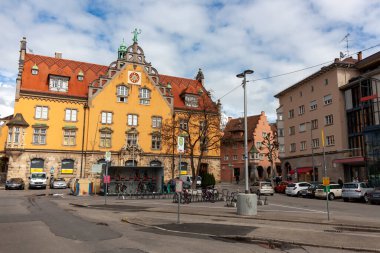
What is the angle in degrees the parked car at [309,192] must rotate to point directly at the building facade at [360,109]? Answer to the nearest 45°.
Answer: approximately 180°

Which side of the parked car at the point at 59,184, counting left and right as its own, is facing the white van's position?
right

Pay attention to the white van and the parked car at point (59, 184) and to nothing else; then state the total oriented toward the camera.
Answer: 2

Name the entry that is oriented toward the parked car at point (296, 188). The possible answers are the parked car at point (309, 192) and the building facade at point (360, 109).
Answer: the building facade

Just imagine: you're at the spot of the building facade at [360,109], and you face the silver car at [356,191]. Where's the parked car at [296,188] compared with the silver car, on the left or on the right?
right

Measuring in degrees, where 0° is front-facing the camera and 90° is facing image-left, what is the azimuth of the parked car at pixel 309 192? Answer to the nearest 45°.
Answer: approximately 45°

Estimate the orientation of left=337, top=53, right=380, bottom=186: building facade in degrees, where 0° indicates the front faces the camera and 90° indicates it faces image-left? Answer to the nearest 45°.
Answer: approximately 45°

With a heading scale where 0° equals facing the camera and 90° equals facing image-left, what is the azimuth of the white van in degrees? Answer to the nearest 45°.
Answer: approximately 0°

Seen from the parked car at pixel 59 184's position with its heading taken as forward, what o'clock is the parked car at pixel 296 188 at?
the parked car at pixel 296 188 is roughly at 10 o'clock from the parked car at pixel 59 184.

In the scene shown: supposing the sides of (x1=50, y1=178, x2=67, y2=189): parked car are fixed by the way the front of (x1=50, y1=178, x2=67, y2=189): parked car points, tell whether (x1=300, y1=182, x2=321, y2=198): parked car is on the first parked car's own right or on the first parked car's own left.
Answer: on the first parked car's own left

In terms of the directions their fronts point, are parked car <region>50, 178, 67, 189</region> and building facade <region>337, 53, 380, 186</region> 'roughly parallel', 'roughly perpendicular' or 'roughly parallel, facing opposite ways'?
roughly perpendicular

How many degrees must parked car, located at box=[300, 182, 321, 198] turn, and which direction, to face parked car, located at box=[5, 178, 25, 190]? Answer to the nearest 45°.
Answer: approximately 45° to its right
